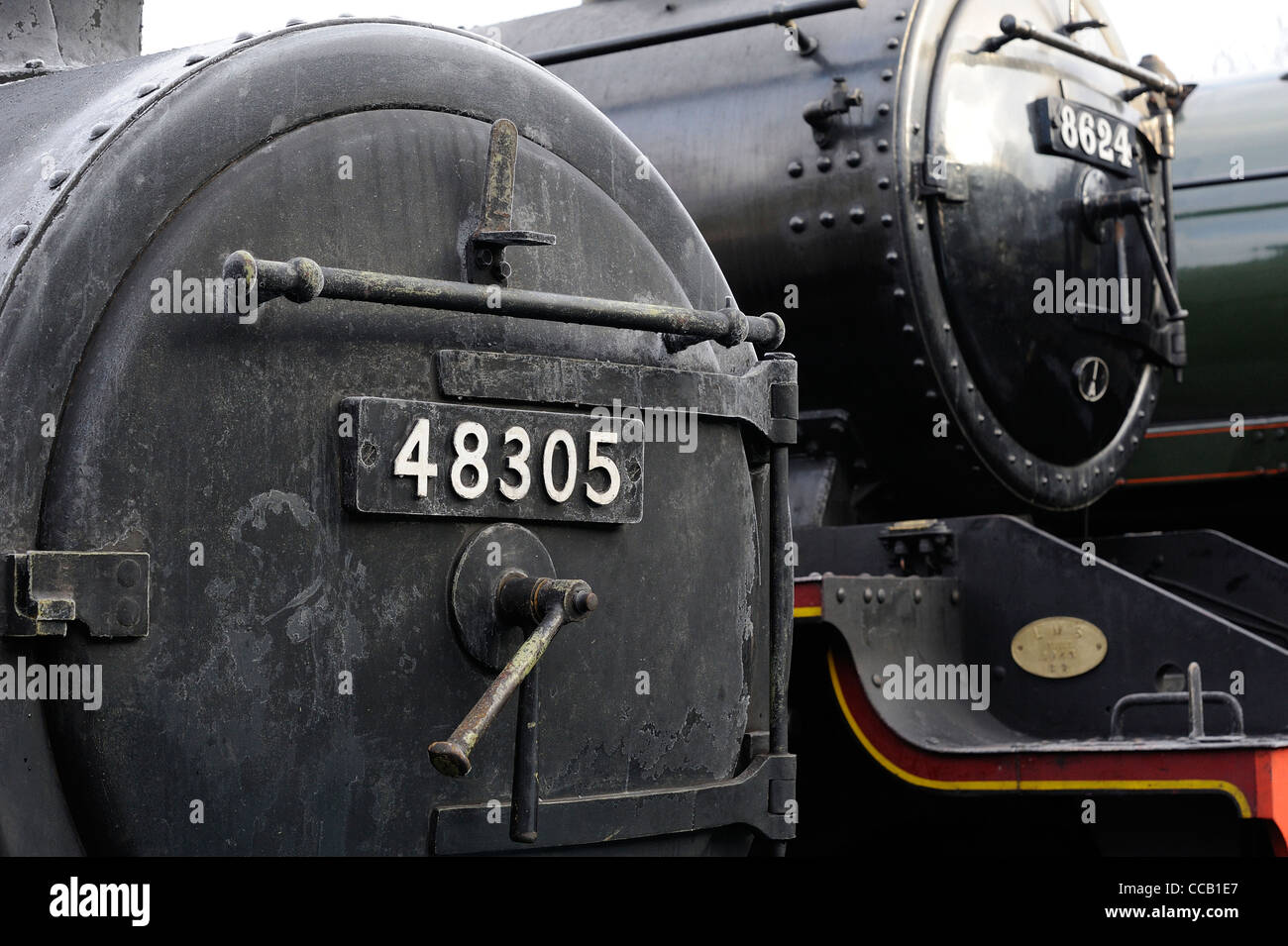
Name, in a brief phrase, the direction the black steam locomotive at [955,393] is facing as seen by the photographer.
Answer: facing the viewer and to the right of the viewer
